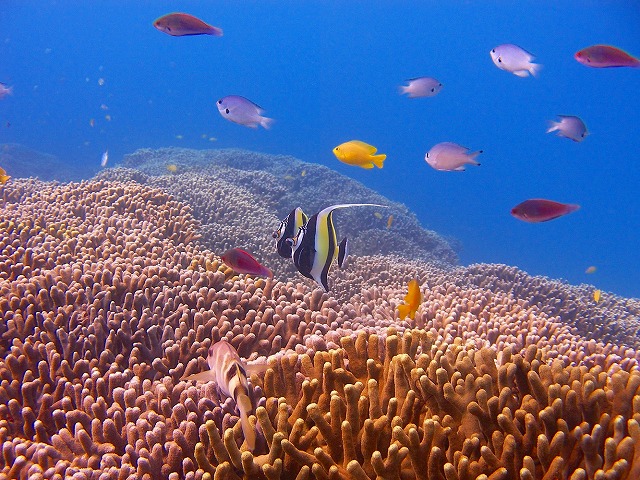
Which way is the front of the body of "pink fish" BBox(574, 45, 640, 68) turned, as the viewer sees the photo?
to the viewer's left

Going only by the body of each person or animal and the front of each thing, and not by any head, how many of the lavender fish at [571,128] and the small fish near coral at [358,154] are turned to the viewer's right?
1

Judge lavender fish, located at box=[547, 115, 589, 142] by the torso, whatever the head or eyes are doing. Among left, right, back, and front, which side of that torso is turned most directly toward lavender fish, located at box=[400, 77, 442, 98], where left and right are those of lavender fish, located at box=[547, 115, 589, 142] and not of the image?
back

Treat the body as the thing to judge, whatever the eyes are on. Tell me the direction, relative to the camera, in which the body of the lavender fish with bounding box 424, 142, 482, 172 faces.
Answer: to the viewer's left

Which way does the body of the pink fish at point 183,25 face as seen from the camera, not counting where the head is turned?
to the viewer's left

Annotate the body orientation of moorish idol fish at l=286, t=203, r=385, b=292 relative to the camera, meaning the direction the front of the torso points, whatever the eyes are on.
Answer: to the viewer's left

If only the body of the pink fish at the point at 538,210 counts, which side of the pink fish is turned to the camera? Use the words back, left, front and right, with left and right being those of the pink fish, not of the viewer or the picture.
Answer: left

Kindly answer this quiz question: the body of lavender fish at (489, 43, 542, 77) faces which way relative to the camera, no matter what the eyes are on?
to the viewer's left

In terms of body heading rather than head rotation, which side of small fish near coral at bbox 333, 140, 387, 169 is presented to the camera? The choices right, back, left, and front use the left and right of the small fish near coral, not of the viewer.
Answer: left
